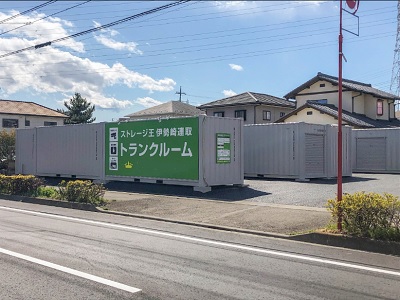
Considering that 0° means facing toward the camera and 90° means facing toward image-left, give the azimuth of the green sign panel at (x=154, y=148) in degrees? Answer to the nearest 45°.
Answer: approximately 45°

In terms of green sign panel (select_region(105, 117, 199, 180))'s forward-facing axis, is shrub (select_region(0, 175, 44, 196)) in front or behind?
in front

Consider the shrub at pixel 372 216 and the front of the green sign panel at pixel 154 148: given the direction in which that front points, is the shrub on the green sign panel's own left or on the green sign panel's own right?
on the green sign panel's own left

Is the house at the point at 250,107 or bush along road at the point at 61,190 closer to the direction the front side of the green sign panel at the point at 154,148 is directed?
the bush along road

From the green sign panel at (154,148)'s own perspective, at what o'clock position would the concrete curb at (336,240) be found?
The concrete curb is roughly at 10 o'clock from the green sign panel.

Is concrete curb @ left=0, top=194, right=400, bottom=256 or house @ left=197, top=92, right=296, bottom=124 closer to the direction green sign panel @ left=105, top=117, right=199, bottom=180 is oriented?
the concrete curb

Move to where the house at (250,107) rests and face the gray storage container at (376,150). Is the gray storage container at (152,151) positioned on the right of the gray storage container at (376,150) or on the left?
right

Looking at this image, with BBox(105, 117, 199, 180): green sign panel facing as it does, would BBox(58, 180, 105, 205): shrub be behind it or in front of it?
in front

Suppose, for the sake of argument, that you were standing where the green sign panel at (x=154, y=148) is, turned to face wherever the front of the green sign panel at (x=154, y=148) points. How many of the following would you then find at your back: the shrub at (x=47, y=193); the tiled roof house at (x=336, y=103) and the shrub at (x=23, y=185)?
1

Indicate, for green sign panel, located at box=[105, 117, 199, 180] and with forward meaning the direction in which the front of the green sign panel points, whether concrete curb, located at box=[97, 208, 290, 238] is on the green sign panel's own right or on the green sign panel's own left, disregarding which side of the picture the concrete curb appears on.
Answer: on the green sign panel's own left

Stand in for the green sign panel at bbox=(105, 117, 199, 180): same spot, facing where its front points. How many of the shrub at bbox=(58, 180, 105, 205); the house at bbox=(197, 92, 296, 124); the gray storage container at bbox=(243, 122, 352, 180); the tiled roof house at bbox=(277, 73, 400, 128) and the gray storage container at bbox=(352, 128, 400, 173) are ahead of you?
1

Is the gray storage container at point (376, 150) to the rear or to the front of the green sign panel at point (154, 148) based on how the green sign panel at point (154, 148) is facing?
to the rear

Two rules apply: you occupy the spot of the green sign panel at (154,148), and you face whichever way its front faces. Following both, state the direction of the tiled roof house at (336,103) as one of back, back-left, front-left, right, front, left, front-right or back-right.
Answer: back

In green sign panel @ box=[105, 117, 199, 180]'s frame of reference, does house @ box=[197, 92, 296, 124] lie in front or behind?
behind

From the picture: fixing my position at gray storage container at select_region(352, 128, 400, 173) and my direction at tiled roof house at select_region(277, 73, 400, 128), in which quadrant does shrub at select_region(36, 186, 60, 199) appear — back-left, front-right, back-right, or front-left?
back-left
